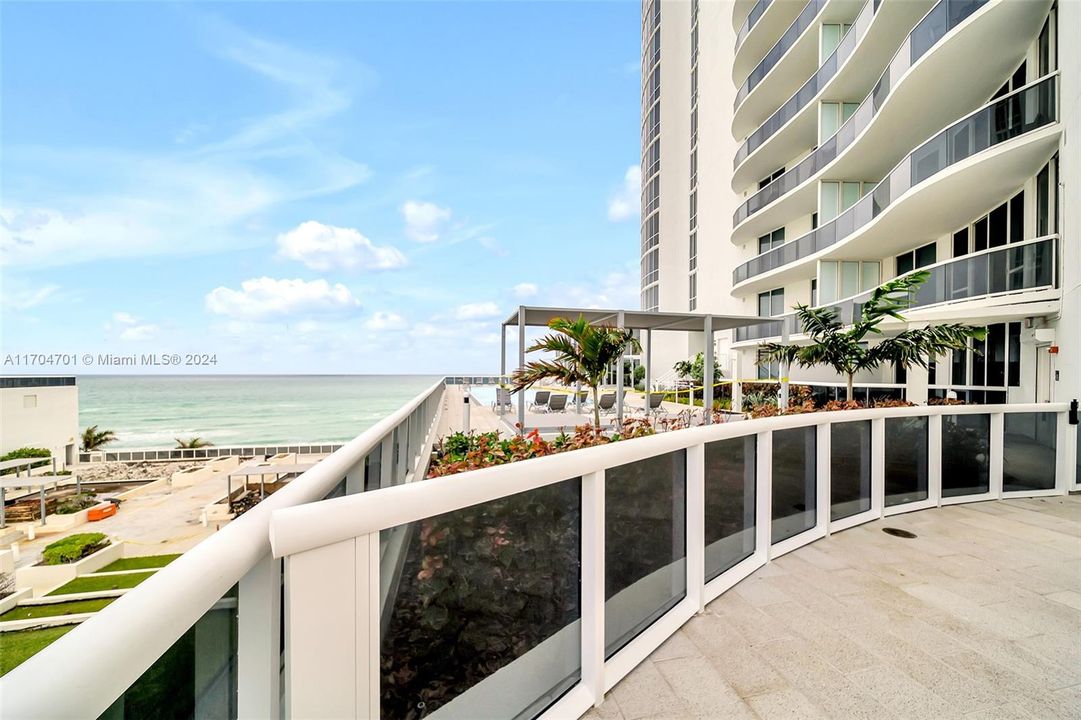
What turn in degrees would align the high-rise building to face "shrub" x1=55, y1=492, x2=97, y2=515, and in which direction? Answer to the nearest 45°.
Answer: approximately 45° to its right

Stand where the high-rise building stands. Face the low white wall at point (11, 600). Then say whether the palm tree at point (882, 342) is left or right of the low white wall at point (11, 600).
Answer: left

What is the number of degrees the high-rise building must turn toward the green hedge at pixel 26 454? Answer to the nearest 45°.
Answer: approximately 45° to its right

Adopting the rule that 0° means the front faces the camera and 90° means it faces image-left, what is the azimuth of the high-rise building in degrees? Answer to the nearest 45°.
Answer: approximately 45°

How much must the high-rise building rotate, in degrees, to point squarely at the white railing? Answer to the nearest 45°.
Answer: approximately 45° to its left

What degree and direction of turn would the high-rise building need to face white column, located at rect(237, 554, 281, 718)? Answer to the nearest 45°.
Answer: approximately 45° to its left
